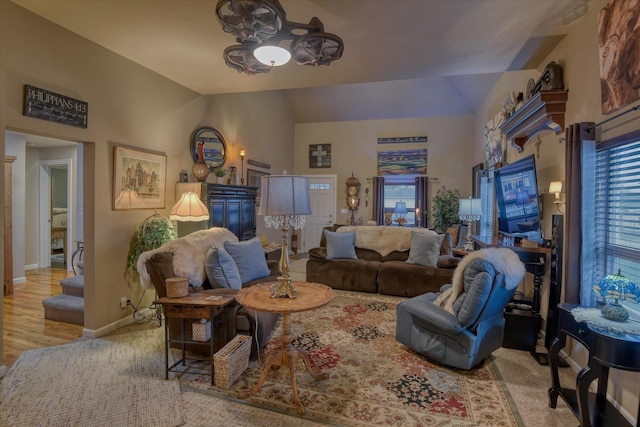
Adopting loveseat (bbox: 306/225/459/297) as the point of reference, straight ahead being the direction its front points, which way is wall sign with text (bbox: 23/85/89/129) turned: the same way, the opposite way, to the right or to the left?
to the left

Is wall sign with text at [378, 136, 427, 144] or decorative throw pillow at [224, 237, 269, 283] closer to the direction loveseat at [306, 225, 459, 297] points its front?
the decorative throw pillow

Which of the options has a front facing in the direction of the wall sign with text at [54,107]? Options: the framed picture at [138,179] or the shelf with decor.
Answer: the shelf with decor

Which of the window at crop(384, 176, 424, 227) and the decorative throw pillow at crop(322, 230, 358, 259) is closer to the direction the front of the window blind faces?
the decorative throw pillow

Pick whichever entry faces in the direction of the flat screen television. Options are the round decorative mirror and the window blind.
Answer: the round decorative mirror

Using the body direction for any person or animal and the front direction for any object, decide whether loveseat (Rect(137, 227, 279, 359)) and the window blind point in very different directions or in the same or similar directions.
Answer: very different directions

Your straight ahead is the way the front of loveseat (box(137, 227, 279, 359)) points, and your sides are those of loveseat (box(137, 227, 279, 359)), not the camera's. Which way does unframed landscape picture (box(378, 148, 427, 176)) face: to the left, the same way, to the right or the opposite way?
to the right

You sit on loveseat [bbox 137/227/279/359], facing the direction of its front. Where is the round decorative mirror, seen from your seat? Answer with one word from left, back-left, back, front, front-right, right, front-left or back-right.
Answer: back-left

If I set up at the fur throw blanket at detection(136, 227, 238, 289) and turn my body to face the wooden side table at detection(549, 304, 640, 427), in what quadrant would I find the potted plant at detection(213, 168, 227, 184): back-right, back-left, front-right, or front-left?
back-left
